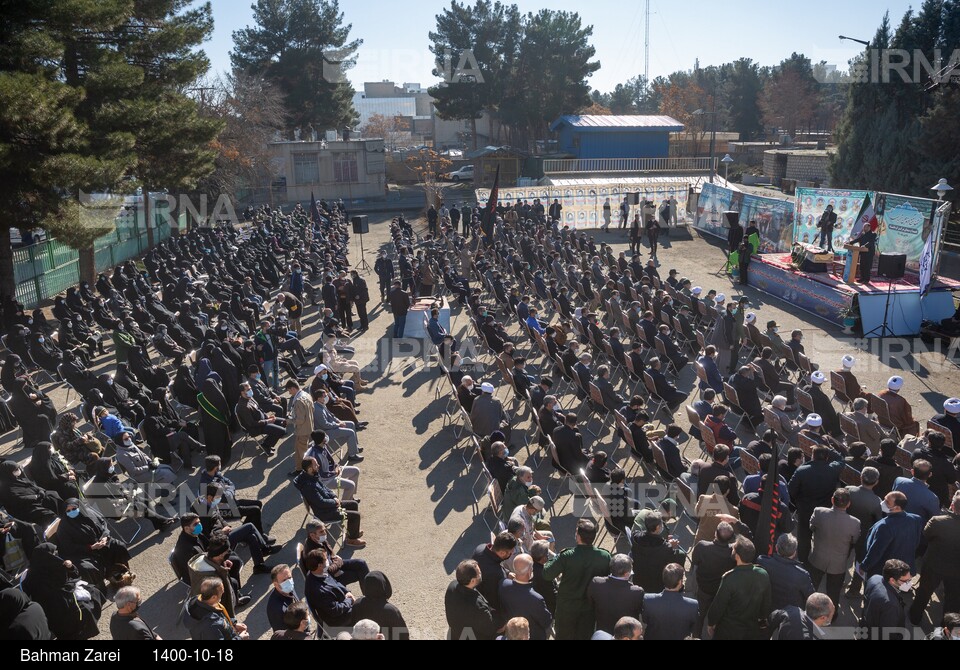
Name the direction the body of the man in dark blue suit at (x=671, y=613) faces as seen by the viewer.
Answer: away from the camera

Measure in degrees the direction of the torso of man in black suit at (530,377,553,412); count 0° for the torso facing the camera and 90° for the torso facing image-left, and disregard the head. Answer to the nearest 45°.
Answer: approximately 225°

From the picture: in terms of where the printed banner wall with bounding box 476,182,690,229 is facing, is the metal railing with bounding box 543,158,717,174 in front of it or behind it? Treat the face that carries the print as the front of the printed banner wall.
behind

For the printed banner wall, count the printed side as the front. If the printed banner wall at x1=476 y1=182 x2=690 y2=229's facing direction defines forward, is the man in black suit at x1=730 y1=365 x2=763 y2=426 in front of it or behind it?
in front

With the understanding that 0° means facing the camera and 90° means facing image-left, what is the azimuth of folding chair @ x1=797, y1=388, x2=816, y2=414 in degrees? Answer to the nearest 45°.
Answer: approximately 225°

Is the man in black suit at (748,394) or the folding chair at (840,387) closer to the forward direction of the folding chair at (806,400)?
the folding chair

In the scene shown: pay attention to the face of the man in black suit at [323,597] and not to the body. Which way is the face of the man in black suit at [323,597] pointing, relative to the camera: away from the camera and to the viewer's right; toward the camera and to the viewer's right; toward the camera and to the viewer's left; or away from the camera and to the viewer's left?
away from the camera and to the viewer's right

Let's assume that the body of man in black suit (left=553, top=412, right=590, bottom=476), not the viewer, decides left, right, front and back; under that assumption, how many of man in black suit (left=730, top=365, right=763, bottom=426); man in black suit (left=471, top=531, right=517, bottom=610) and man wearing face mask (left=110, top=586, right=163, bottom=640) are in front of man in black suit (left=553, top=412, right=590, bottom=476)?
1

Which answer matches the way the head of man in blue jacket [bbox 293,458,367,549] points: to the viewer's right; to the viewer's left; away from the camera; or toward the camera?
to the viewer's right

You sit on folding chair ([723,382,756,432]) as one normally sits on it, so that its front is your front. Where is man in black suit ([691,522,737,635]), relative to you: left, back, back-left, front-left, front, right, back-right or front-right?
back-right

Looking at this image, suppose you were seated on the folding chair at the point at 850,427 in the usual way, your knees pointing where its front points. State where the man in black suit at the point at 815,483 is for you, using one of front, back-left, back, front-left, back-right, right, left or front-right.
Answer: back-right

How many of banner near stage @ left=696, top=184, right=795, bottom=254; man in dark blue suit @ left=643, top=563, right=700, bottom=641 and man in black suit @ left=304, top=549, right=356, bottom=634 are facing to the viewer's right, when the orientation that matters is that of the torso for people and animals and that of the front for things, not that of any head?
1

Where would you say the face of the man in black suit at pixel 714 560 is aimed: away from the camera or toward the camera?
away from the camera

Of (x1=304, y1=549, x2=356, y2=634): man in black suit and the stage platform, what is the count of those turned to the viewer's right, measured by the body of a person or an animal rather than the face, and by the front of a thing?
1

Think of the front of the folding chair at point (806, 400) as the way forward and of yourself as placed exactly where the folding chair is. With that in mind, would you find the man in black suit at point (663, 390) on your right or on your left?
on your left

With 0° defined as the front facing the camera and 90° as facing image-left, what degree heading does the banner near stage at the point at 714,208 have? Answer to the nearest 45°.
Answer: approximately 45°

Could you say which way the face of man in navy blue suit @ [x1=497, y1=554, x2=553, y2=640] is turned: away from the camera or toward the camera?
away from the camera
